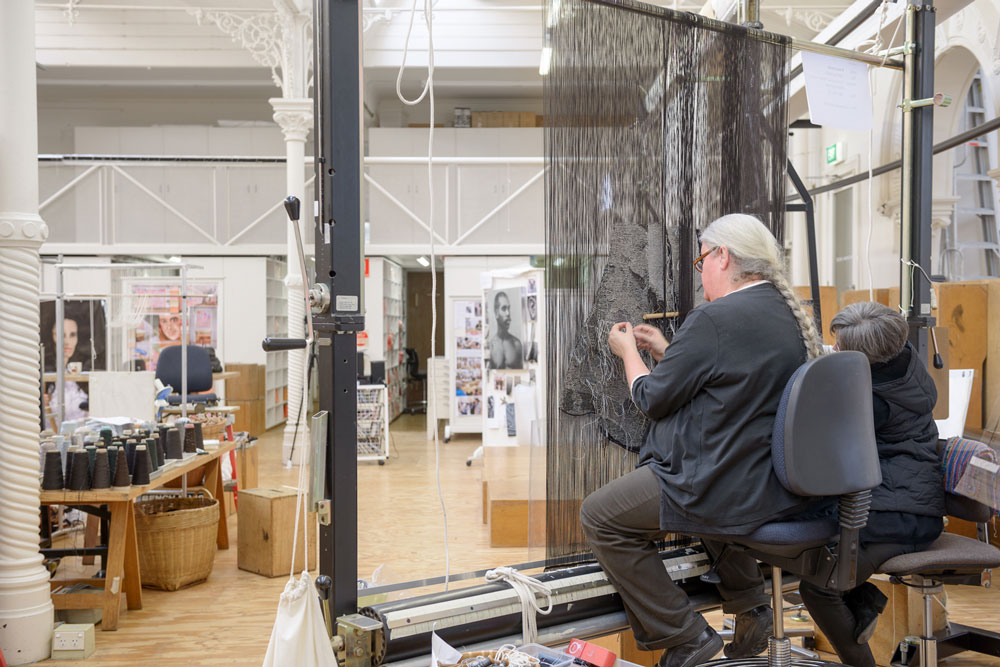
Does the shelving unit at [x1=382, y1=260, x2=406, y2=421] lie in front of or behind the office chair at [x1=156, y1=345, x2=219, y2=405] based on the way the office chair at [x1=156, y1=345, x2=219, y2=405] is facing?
in front

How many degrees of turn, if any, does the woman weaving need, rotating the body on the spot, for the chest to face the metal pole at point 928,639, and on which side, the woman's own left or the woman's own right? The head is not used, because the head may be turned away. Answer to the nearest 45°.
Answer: approximately 90° to the woman's own right

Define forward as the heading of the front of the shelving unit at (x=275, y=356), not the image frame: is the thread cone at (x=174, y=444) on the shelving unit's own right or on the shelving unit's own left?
on the shelving unit's own right

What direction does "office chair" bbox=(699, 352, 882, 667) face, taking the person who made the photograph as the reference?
facing away from the viewer and to the left of the viewer

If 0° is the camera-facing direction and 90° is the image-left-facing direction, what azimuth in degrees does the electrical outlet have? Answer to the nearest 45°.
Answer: approximately 0°

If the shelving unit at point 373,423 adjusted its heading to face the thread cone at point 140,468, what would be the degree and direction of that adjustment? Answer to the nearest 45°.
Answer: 0° — it already faces it

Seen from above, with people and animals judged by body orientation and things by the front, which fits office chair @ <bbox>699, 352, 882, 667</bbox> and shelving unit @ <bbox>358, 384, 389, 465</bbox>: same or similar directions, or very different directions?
very different directions

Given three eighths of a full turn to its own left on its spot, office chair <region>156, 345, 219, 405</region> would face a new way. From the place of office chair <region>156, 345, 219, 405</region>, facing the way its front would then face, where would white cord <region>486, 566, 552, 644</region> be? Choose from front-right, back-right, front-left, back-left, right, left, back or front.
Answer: left

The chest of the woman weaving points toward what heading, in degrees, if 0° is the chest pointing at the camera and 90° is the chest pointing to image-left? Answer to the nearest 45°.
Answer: approximately 135°

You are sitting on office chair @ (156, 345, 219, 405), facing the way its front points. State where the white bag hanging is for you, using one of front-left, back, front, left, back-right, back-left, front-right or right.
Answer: back-right

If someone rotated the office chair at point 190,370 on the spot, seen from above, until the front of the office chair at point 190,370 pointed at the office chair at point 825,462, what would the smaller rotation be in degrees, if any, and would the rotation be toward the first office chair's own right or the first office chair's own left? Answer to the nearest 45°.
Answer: approximately 135° to the first office chair's own right

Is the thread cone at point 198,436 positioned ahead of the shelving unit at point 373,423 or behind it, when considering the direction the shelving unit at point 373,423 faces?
ahead

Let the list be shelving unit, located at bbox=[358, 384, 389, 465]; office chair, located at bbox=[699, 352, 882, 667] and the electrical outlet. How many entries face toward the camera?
2
